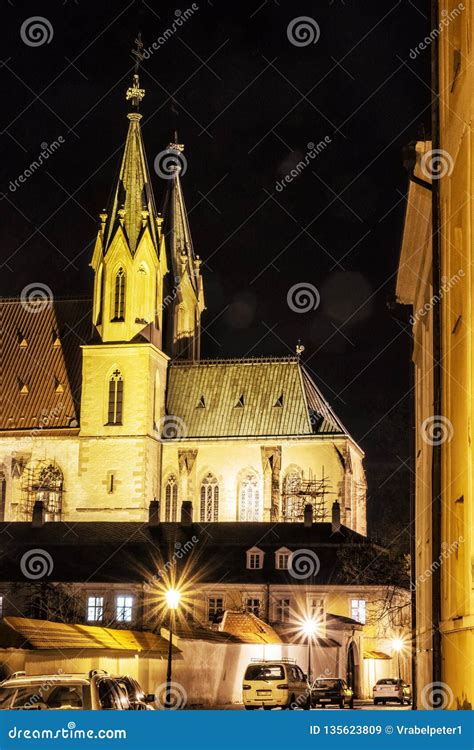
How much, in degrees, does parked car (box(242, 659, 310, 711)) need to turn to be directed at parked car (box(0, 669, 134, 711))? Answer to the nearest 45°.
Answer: approximately 135° to its right

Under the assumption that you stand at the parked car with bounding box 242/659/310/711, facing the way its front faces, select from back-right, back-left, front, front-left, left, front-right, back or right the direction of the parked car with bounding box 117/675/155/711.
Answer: back-right
